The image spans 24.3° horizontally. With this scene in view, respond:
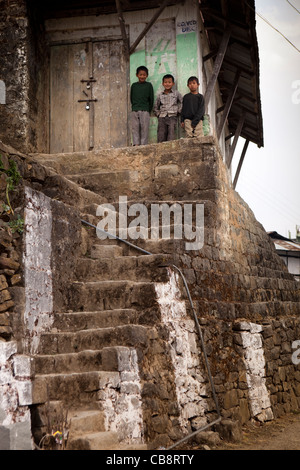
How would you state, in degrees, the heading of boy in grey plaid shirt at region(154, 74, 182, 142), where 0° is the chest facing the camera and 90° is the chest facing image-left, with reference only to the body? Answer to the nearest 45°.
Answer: approximately 0°

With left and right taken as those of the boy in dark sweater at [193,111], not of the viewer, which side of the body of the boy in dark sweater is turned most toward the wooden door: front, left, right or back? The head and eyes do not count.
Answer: right

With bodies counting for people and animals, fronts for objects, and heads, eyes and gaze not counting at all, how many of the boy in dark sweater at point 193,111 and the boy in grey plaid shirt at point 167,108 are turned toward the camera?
2
